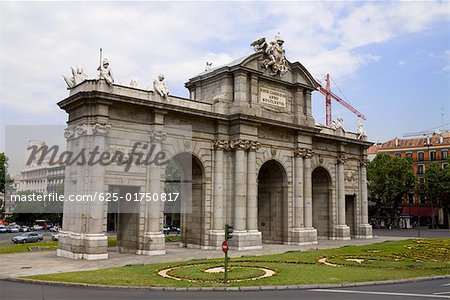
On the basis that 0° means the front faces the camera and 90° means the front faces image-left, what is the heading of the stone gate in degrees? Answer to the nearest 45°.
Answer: approximately 315°
